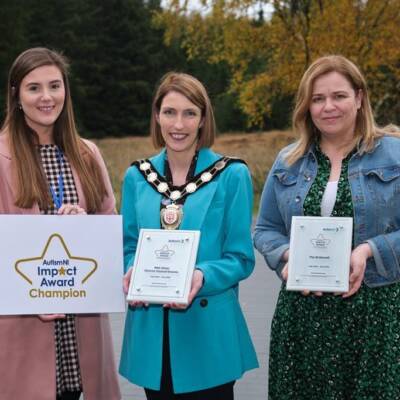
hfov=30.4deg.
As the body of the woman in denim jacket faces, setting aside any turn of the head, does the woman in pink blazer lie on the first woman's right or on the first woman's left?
on the first woman's right

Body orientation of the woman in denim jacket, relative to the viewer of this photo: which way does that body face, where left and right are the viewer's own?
facing the viewer

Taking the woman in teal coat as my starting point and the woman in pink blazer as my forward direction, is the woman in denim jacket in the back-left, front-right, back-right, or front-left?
back-right

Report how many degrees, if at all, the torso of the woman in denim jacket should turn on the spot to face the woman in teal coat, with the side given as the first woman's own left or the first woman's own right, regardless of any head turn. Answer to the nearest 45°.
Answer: approximately 90° to the first woman's own right
